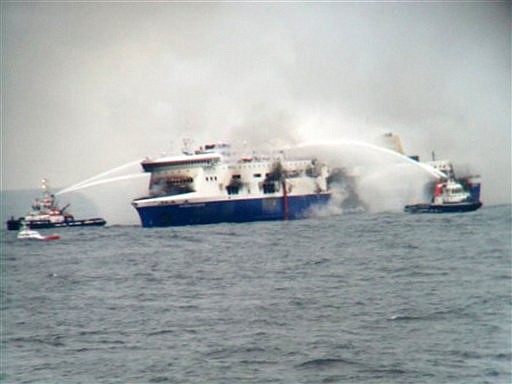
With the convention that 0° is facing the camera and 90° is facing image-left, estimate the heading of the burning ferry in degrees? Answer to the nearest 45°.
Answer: approximately 45°

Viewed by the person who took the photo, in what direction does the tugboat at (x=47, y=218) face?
facing to the left of the viewer

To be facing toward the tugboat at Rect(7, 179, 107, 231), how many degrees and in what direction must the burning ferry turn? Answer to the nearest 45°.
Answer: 0° — it already faces it

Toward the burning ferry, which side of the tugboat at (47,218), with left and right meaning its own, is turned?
back

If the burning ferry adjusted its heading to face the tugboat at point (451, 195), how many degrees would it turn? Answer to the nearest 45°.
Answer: approximately 135° to its left

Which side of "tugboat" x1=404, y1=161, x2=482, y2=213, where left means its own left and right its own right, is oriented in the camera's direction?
right

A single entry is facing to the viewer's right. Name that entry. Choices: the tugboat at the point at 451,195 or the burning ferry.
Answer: the tugboat

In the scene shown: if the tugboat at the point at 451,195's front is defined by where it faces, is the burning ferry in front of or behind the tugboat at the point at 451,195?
behind

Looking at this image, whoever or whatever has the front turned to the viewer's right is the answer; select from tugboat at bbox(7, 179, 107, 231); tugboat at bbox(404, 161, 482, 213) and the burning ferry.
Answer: tugboat at bbox(404, 161, 482, 213)

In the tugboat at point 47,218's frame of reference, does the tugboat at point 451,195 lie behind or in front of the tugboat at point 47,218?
behind
